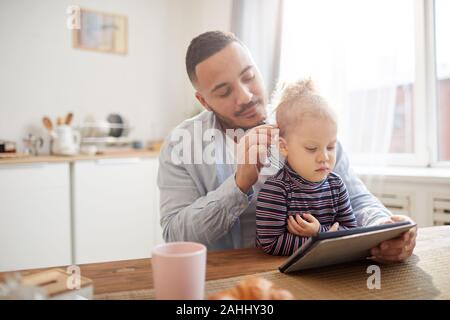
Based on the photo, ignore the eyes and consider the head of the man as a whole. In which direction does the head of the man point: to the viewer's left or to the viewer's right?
to the viewer's right

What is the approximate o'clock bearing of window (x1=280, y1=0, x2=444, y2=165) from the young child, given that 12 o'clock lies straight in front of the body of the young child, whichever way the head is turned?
The window is roughly at 8 o'clock from the young child.

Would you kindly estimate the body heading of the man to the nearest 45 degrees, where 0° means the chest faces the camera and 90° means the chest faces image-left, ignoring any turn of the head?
approximately 315°

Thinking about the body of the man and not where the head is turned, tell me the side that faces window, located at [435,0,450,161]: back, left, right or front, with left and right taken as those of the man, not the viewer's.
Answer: left

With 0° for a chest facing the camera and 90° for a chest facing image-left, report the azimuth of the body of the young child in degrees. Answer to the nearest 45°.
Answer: approximately 315°

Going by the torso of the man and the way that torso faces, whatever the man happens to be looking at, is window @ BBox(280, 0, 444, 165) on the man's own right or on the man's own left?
on the man's own left

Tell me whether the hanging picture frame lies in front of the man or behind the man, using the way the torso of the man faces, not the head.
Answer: behind
